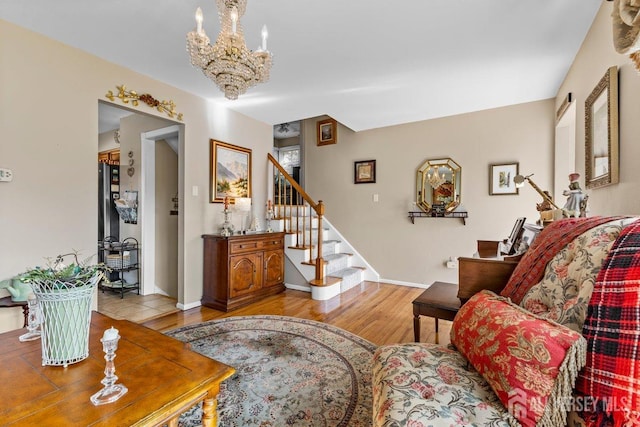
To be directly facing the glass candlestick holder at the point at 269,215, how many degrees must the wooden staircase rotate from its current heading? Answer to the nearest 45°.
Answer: approximately 135° to its right

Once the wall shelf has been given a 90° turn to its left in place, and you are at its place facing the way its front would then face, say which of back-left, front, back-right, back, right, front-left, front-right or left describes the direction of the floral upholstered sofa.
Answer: right

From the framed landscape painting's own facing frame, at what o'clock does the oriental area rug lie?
The oriental area rug is roughly at 1 o'clock from the framed landscape painting.

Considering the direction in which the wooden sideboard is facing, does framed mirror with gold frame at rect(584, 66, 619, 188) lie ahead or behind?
ahead

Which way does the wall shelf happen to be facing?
toward the camera

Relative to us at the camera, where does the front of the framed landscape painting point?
facing the viewer and to the right of the viewer

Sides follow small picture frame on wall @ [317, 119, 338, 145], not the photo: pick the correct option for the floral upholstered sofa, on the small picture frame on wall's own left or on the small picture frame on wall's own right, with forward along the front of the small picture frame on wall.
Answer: on the small picture frame on wall's own left

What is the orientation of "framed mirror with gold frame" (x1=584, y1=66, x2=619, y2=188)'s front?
to the viewer's left

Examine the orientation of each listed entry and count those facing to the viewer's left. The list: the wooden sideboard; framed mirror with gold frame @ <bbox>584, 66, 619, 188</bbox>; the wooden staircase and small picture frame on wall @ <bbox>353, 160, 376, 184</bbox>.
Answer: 1

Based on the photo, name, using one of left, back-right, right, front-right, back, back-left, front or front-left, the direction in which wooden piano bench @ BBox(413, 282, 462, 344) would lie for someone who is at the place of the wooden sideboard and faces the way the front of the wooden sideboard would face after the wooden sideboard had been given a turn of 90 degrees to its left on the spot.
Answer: right

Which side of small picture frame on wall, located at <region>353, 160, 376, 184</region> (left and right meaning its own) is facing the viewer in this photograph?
front

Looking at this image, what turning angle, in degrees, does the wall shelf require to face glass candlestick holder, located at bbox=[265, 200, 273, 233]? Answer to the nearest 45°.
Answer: approximately 90° to its right

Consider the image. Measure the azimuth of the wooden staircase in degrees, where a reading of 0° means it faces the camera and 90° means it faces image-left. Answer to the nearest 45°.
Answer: approximately 315°

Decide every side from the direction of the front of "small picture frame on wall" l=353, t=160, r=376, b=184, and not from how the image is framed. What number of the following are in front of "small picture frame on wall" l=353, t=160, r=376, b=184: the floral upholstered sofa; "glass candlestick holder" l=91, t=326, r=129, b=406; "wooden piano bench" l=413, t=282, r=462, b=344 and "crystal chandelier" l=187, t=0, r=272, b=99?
4

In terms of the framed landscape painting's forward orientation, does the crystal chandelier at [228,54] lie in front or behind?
in front

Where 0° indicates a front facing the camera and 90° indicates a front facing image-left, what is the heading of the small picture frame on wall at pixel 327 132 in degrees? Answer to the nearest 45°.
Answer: approximately 45°
